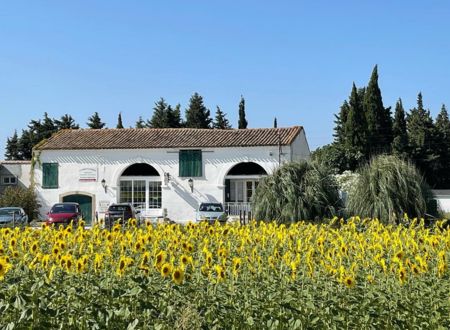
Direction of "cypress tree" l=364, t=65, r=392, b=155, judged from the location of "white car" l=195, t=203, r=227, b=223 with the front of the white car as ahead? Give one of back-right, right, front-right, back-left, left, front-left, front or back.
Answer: back-left

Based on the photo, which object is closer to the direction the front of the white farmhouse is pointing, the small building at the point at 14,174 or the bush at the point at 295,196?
the bush

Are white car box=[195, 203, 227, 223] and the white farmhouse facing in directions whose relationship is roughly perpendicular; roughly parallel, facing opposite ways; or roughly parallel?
roughly parallel

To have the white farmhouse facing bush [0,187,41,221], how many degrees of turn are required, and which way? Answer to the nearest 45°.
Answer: approximately 90° to its right

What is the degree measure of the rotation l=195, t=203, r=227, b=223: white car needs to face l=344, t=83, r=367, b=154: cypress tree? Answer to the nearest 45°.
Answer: approximately 135° to its left

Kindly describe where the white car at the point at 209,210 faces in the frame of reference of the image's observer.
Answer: facing the viewer

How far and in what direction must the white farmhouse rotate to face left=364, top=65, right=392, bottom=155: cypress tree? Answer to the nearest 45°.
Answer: approximately 135° to its left

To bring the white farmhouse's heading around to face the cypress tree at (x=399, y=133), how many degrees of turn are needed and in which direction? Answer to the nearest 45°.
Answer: approximately 135° to its left

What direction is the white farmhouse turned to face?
toward the camera

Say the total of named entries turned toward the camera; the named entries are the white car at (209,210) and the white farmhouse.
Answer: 2

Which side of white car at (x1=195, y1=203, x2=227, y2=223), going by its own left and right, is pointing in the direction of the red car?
right

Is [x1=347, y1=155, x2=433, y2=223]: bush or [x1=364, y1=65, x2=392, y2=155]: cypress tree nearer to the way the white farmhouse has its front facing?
the bush

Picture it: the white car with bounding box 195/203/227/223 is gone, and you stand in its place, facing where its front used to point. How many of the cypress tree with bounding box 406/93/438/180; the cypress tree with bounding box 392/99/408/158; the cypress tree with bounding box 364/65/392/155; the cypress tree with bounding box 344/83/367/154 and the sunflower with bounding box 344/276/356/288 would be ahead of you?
1
